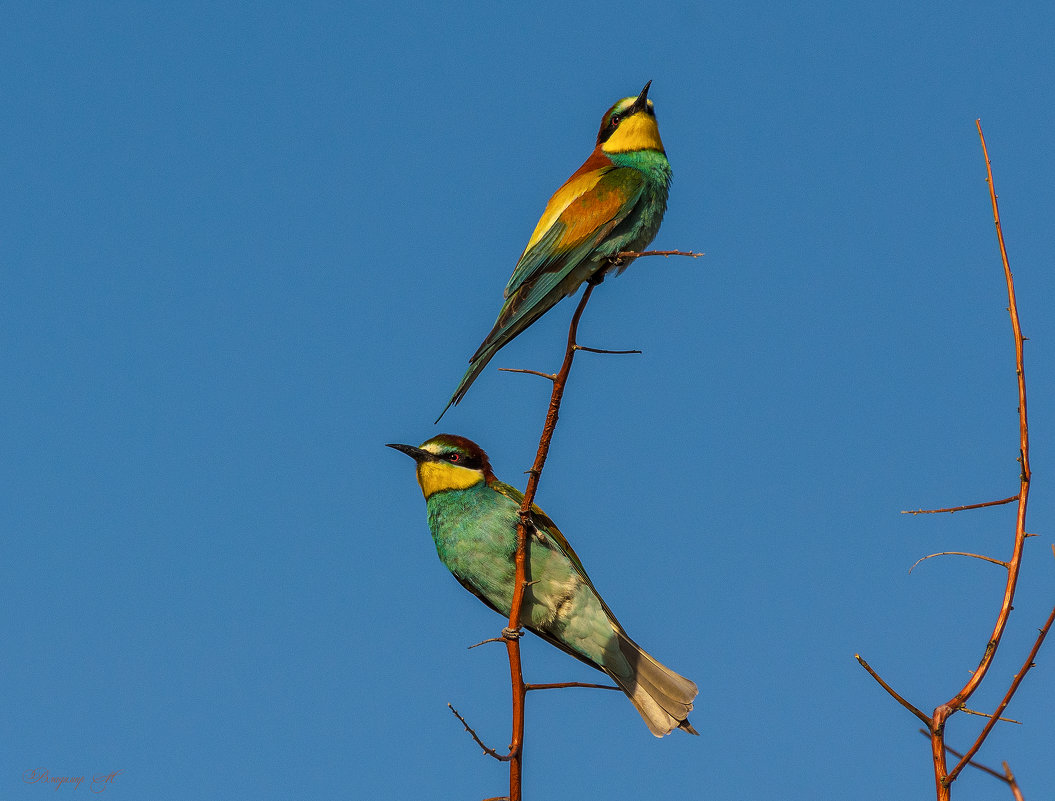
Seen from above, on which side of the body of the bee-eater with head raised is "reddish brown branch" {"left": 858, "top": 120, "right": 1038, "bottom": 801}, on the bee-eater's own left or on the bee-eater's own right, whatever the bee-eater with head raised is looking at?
on the bee-eater's own right

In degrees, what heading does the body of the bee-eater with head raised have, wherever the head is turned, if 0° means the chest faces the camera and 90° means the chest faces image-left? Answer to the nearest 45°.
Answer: approximately 270°
